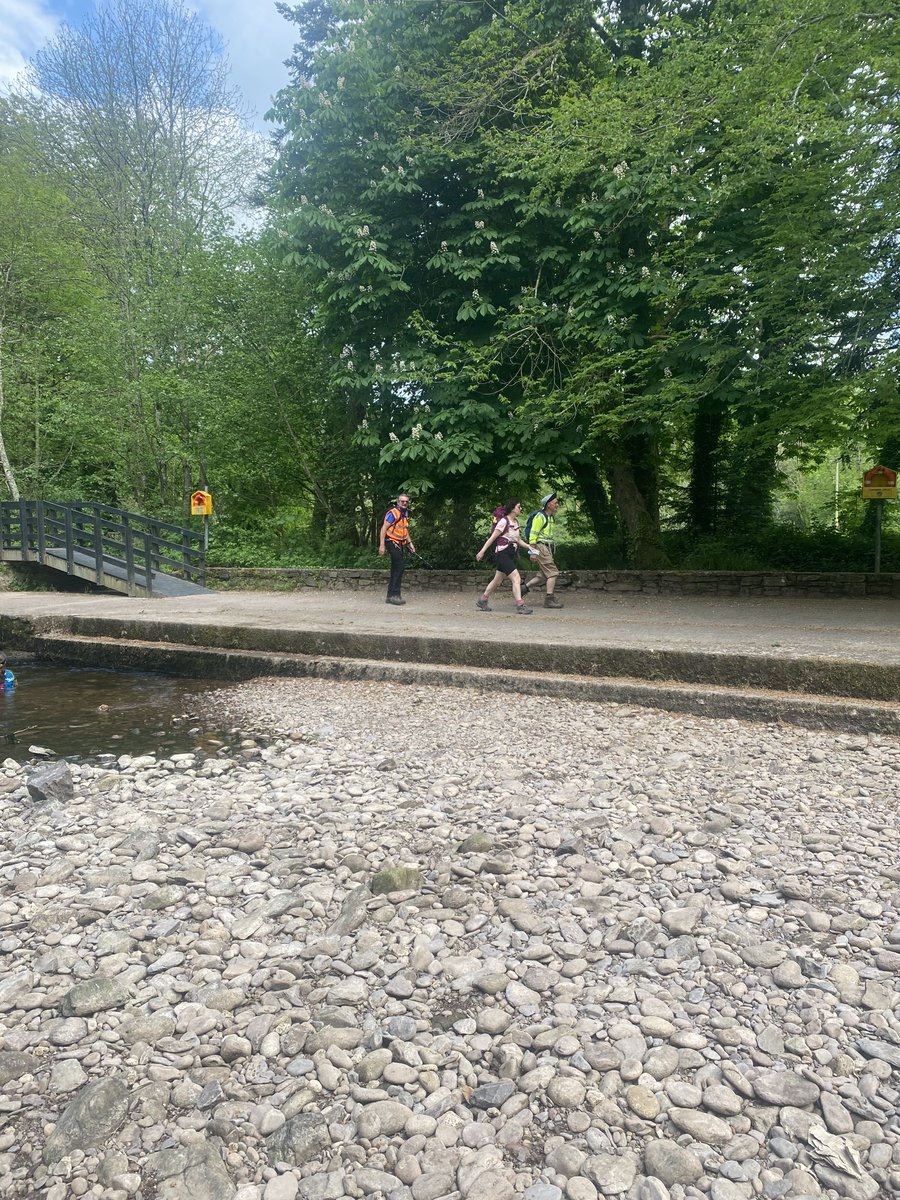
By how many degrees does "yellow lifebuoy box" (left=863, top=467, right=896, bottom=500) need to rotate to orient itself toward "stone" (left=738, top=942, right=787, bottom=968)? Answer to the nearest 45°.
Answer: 0° — it already faces it

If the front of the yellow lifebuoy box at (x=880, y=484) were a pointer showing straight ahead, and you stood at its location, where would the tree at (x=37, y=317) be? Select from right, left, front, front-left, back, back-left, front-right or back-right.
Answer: right

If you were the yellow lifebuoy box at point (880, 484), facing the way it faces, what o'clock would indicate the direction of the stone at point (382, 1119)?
The stone is roughly at 12 o'clock from the yellow lifebuoy box.

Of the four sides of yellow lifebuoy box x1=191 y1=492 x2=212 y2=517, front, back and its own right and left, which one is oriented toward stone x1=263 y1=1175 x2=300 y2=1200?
front

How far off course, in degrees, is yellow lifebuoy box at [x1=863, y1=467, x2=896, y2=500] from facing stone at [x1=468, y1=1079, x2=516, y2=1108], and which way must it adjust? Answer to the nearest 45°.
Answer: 0° — it already faces it

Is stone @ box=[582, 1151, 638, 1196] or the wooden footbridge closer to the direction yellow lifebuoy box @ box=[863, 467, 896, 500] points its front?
the stone

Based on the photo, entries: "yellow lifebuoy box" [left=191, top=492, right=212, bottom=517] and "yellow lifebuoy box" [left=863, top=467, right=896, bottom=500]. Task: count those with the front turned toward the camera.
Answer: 2

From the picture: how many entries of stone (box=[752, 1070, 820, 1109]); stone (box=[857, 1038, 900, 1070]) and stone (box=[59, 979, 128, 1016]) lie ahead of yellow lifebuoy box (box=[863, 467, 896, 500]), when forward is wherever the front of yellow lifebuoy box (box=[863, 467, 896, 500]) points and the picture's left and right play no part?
3

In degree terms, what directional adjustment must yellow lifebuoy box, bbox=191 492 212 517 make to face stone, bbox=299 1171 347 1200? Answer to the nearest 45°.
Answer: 0° — it already faces it

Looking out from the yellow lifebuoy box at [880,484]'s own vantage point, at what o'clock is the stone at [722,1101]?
The stone is roughly at 12 o'clock from the yellow lifebuoy box.

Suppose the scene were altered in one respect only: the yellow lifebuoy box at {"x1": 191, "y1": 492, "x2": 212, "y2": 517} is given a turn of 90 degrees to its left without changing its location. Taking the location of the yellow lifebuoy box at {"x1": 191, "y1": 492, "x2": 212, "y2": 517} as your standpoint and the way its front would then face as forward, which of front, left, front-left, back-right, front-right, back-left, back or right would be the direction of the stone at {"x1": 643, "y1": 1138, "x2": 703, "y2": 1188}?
right

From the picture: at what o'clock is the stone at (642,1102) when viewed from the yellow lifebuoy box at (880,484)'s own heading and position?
The stone is roughly at 12 o'clock from the yellow lifebuoy box.

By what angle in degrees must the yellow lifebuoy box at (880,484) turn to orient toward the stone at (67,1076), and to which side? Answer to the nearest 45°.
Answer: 0° — it already faces it

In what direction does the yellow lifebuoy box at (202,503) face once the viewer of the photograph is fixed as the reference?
facing the viewer

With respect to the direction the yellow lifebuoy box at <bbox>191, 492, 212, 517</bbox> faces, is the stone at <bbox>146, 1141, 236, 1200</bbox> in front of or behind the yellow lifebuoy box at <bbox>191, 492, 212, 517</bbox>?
in front

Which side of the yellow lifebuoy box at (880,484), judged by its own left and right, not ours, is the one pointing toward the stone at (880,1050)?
front

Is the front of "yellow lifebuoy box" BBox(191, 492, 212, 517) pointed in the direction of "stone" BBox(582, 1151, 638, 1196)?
yes

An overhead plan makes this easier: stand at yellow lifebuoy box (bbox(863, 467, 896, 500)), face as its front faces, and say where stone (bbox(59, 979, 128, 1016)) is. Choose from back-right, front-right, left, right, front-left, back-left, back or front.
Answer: front

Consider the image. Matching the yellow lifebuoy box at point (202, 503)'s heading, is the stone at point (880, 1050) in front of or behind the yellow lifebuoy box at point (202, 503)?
in front
